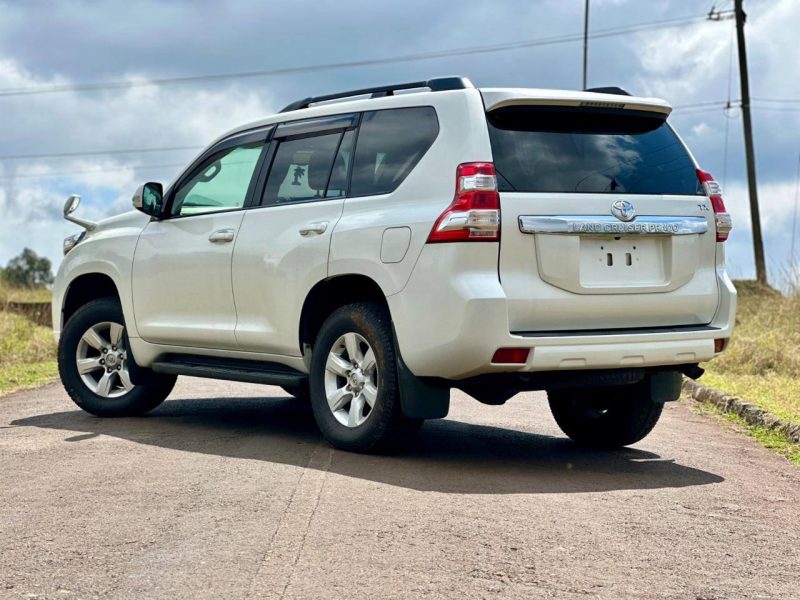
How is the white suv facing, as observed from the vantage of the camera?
facing away from the viewer and to the left of the viewer

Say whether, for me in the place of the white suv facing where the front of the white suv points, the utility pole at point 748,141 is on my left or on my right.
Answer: on my right
